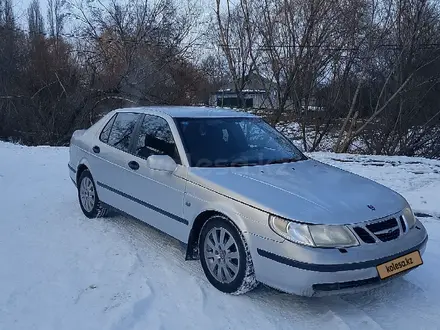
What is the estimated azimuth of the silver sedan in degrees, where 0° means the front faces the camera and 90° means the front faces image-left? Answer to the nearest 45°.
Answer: approximately 315°
